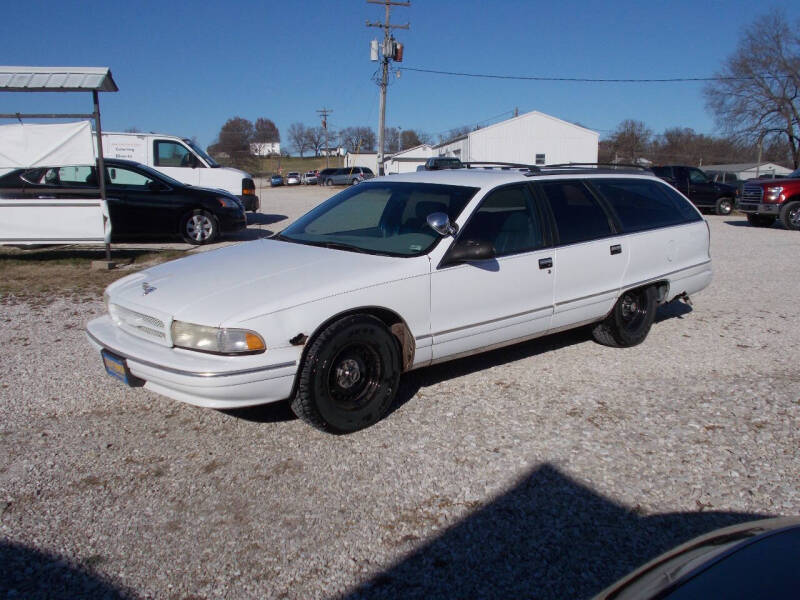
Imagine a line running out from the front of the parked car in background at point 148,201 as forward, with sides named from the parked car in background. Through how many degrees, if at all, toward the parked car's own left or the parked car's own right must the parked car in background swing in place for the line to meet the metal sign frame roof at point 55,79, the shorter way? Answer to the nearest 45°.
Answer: approximately 135° to the parked car's own right

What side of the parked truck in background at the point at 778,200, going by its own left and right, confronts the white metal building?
right

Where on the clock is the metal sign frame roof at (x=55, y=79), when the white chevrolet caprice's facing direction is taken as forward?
The metal sign frame roof is roughly at 3 o'clock from the white chevrolet caprice.

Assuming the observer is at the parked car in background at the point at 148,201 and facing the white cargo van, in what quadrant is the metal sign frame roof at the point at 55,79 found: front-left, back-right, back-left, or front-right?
back-left

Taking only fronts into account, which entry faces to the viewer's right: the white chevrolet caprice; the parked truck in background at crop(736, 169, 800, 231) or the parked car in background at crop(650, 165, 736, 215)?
the parked car in background at crop(650, 165, 736, 215)

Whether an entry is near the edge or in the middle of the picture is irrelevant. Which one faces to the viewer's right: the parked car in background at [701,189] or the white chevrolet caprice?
the parked car in background

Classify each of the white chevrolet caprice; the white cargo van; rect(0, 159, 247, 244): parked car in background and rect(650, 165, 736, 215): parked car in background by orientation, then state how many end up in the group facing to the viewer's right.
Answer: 3

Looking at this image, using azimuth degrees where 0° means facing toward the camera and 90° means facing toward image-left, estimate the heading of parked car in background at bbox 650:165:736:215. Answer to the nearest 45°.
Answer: approximately 270°

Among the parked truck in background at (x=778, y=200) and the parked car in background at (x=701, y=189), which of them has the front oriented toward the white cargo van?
the parked truck in background at (x=778, y=200)

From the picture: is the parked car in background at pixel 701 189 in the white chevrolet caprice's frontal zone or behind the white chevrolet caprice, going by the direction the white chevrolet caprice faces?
behind

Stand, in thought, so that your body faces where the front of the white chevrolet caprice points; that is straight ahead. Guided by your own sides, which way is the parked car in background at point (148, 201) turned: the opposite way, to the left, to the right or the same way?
the opposite way

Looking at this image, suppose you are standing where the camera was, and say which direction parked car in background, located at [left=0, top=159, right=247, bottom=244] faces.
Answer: facing to the right of the viewer

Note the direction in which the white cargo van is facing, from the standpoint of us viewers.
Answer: facing to the right of the viewer

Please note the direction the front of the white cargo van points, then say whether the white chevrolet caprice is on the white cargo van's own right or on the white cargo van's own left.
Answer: on the white cargo van's own right

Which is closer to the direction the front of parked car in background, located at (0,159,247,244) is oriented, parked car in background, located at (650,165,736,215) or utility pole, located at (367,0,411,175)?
the parked car in background
